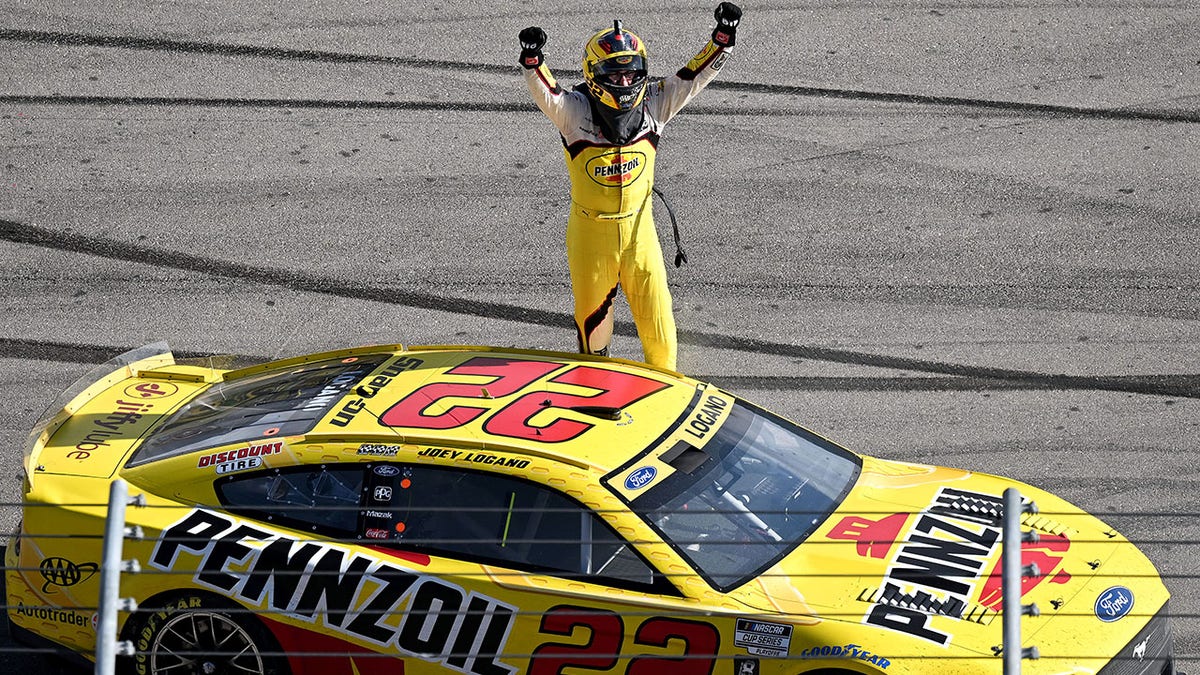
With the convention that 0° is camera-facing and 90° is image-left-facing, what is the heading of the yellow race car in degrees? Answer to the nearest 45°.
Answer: approximately 315°

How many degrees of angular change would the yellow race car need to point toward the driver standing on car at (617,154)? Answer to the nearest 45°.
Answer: approximately 135° to its left

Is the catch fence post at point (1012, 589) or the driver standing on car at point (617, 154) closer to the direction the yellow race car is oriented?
the catch fence post

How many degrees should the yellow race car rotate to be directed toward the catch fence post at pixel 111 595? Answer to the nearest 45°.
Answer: approximately 90° to its right

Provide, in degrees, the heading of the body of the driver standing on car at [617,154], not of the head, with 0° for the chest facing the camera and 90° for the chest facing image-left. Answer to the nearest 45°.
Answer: approximately 0°

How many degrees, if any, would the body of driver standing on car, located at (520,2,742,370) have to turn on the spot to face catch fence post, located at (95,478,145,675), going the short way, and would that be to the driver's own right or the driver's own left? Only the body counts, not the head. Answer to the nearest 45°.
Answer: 0° — they already face it
